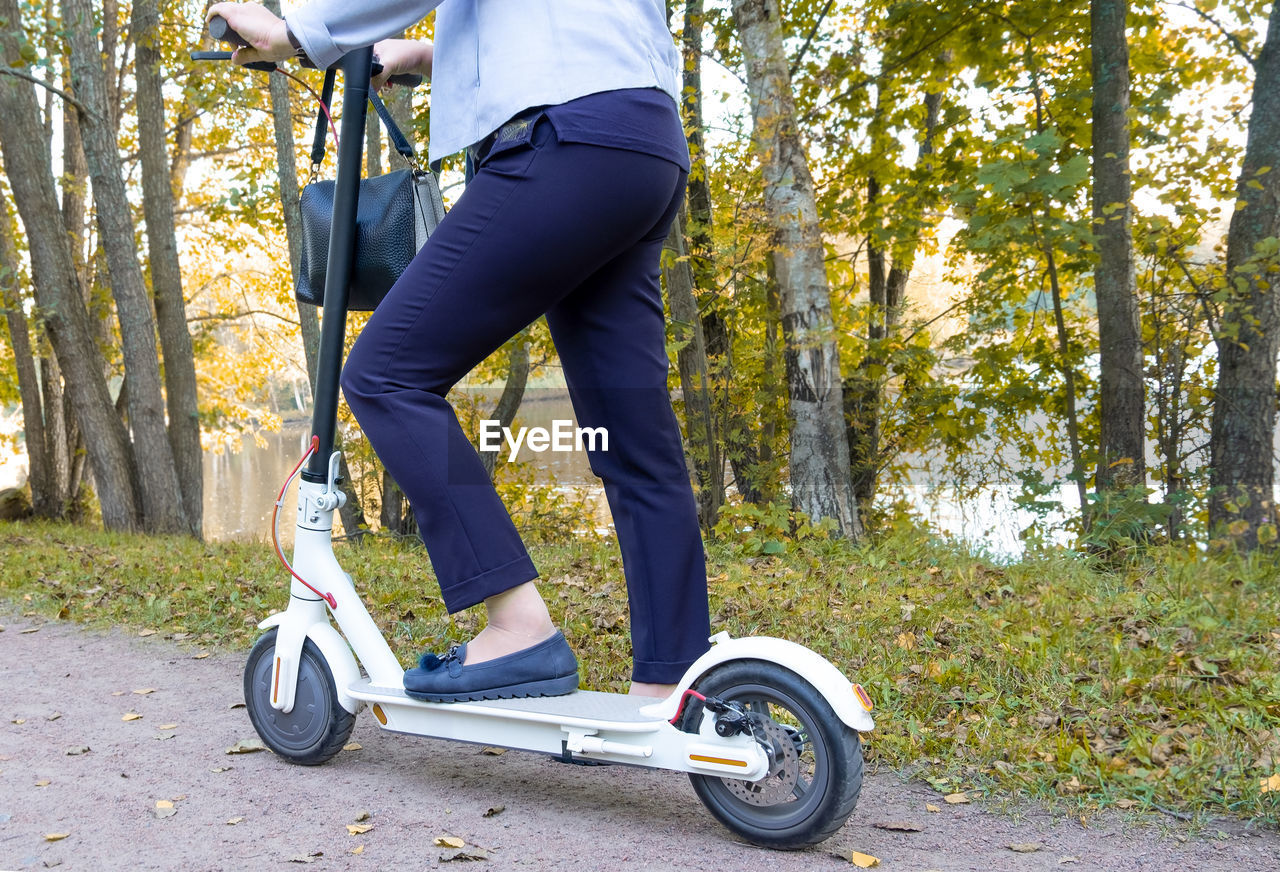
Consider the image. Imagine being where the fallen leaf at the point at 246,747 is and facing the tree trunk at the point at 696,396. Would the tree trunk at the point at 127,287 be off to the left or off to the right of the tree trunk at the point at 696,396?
left

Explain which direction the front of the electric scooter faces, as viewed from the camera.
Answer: facing away from the viewer and to the left of the viewer

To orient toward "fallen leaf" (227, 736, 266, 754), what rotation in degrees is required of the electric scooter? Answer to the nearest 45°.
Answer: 0° — it already faces it

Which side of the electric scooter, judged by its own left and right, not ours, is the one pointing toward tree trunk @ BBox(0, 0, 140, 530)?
front

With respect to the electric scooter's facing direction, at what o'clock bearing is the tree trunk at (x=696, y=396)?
The tree trunk is roughly at 2 o'clock from the electric scooter.

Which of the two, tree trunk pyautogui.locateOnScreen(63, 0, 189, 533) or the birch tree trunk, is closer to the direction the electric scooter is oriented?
the tree trunk

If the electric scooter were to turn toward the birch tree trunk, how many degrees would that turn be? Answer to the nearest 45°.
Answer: approximately 45° to its right

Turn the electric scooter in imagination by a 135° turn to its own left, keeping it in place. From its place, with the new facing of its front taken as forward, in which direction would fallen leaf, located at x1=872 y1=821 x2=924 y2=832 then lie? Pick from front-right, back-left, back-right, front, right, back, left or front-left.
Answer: left

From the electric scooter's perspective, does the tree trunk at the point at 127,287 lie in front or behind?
in front

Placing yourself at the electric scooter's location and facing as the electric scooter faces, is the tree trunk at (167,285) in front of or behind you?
in front

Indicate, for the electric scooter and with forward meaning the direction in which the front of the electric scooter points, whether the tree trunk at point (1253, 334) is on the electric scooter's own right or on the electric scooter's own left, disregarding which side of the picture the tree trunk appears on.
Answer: on the electric scooter's own right
